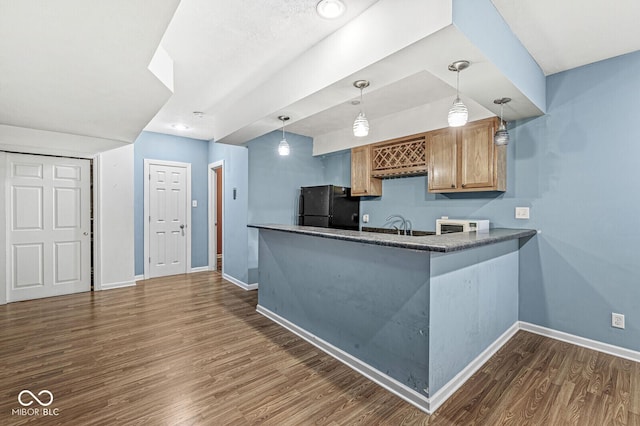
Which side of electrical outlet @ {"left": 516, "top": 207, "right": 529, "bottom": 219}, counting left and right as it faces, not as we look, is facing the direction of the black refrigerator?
right

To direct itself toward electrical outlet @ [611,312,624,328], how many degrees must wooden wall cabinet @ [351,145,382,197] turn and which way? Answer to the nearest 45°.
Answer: approximately 90° to its left

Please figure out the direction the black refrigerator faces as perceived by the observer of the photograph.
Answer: facing the viewer and to the left of the viewer

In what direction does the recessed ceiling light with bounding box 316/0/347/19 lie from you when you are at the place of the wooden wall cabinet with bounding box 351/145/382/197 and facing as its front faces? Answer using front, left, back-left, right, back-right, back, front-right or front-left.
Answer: front-left

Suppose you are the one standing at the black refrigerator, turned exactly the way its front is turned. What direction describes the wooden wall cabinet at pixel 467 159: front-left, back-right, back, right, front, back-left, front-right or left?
left

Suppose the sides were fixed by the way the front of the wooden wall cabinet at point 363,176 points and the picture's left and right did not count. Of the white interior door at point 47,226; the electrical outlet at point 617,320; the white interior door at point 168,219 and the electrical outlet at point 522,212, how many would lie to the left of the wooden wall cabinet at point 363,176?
2

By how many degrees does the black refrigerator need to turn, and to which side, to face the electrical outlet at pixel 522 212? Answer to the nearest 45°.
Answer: approximately 90° to its left

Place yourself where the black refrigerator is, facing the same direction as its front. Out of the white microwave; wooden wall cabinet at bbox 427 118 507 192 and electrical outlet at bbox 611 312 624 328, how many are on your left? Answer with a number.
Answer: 3

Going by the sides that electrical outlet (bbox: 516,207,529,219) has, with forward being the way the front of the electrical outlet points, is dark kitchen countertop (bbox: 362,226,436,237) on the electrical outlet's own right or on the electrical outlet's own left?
on the electrical outlet's own right

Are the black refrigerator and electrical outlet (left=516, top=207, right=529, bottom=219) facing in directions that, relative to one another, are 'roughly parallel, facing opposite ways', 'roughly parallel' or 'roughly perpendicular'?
roughly parallel

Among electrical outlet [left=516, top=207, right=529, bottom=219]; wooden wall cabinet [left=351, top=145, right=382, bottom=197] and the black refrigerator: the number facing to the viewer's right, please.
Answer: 0

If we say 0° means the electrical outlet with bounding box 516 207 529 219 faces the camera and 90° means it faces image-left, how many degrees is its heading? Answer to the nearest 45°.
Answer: approximately 0°
